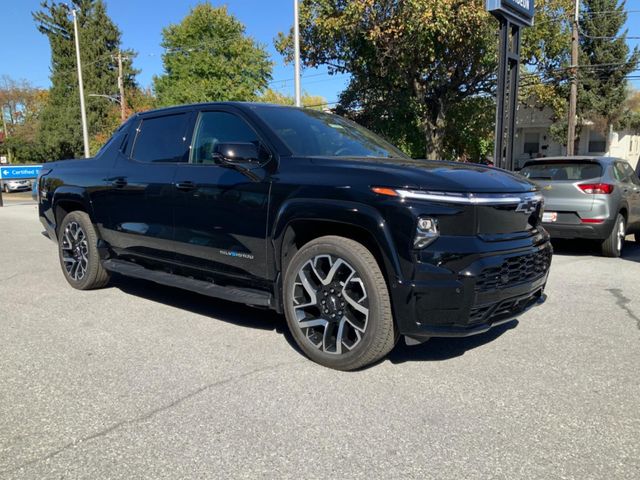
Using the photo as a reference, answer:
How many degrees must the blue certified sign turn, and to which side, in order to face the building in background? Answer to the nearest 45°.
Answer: approximately 90° to its left

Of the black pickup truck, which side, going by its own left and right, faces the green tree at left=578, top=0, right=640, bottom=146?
left

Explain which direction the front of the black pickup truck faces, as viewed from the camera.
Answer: facing the viewer and to the right of the viewer

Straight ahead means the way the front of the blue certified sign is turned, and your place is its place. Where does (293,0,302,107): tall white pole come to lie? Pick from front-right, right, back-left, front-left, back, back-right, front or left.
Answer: front-left

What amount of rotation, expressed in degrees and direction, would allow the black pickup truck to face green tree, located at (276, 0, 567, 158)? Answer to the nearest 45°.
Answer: approximately 135° to its left

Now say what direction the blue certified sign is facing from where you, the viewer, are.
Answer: facing the viewer

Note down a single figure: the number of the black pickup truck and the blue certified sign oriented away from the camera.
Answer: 0

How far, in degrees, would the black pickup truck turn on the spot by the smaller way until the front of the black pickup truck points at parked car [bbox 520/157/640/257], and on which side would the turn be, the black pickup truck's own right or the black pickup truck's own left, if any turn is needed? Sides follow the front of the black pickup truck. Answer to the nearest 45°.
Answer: approximately 90° to the black pickup truck's own left

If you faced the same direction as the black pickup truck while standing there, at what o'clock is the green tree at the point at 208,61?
The green tree is roughly at 7 o'clock from the black pickup truck.

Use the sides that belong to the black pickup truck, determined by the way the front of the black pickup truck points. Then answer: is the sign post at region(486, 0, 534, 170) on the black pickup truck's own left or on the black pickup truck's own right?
on the black pickup truck's own left

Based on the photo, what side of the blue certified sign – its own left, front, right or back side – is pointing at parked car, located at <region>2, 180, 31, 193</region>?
back

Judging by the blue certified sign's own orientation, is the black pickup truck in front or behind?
in front

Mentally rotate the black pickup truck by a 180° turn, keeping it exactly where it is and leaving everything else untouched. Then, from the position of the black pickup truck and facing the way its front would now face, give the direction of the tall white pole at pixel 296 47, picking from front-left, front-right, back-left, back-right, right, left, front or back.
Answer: front-right

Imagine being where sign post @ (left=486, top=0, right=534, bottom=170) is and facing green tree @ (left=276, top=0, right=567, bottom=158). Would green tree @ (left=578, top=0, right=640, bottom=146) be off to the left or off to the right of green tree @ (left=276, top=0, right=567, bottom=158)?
right
